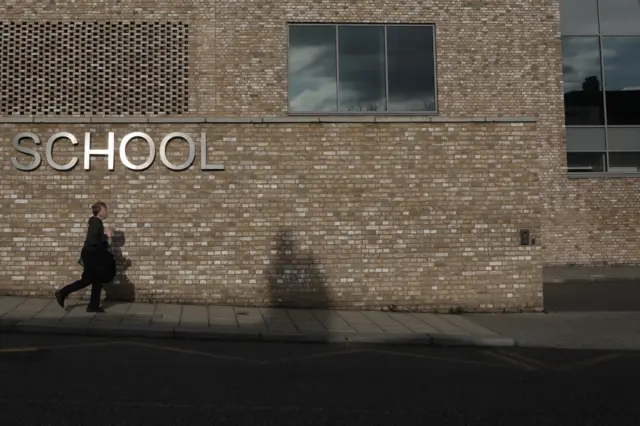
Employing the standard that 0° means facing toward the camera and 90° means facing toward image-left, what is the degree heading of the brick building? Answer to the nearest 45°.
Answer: approximately 0°
